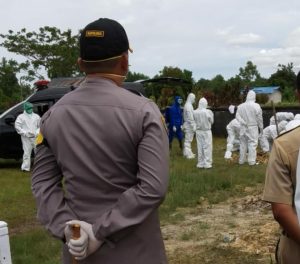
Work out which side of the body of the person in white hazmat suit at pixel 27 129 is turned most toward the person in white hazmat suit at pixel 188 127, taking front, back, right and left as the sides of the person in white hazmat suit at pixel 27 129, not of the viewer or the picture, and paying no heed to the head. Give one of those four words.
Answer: left

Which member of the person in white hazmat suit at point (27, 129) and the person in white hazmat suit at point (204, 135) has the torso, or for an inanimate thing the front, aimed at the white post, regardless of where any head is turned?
the person in white hazmat suit at point (27, 129)

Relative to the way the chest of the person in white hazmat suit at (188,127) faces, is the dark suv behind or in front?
behind
